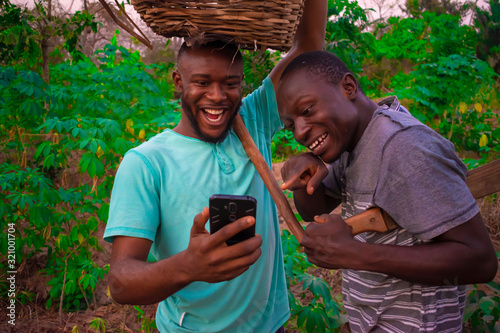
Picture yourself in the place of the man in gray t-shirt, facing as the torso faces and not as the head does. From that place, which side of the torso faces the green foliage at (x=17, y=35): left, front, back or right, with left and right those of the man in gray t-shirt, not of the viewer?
right

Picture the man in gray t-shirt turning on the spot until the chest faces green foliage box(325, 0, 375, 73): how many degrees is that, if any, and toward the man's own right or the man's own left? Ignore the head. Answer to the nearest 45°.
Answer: approximately 135° to the man's own right

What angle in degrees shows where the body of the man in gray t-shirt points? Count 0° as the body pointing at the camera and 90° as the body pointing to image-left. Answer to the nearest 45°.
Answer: approximately 45°

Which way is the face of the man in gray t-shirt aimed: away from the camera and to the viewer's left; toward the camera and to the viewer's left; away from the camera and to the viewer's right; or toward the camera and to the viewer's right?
toward the camera and to the viewer's left
